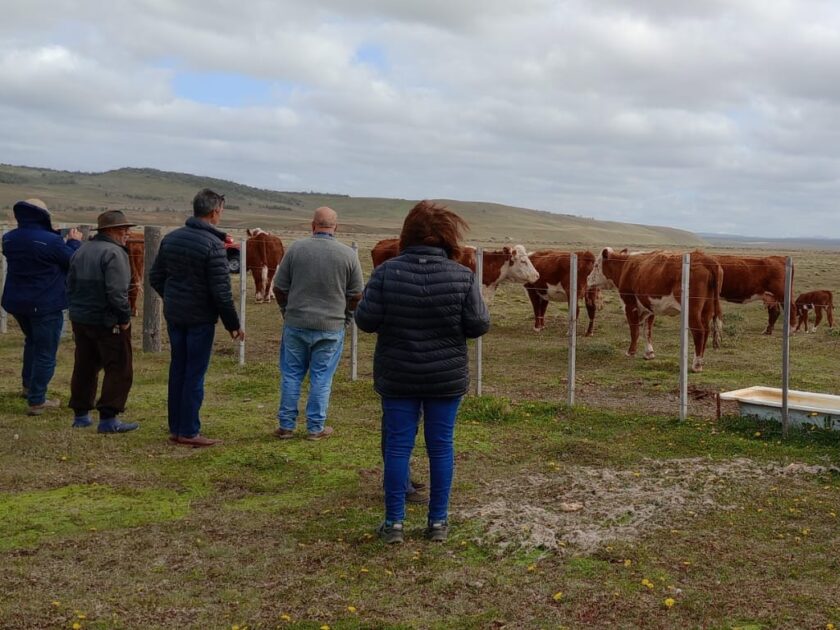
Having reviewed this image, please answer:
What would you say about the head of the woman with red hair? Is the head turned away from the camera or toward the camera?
away from the camera

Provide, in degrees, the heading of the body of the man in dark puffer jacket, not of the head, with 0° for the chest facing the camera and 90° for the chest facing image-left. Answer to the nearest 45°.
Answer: approximately 225°

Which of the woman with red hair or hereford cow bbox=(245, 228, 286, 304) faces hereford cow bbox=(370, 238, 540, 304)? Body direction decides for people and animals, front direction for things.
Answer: the woman with red hair

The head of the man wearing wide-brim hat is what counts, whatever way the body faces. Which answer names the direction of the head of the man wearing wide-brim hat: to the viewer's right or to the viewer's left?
to the viewer's right

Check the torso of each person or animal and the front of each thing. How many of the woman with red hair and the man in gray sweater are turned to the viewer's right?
0

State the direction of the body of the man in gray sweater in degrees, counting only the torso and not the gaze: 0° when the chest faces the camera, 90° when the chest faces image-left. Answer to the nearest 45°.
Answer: approximately 180°

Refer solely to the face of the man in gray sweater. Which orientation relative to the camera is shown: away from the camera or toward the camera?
away from the camera
